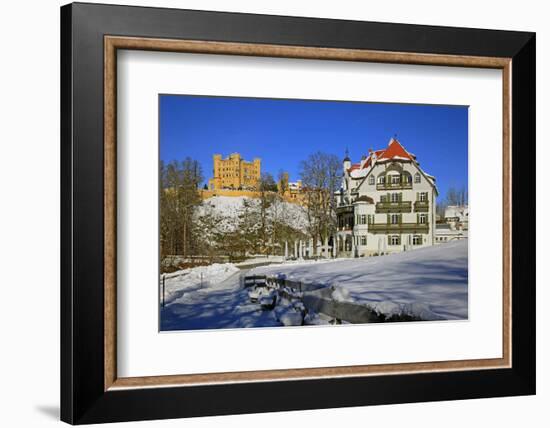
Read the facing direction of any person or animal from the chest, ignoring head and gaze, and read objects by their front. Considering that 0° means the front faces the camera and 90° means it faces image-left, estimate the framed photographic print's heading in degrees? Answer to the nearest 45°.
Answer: approximately 315°

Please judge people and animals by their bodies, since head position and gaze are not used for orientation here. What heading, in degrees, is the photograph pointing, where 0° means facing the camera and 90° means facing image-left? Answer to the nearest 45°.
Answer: approximately 315°
